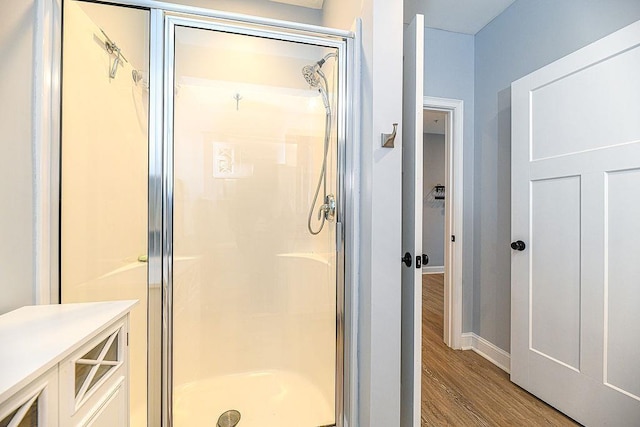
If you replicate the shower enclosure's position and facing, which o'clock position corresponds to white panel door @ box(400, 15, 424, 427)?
The white panel door is roughly at 10 o'clock from the shower enclosure.

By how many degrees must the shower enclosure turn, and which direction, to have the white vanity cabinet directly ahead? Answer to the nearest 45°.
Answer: approximately 45° to its right

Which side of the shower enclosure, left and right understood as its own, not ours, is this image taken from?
front

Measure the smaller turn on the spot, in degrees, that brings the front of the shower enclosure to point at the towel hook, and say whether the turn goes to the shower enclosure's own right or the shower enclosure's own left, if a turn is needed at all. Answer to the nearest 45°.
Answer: approximately 45° to the shower enclosure's own left

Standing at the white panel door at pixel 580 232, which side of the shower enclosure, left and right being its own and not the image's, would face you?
left

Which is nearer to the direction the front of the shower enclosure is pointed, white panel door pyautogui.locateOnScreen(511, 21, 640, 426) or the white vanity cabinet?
the white vanity cabinet
